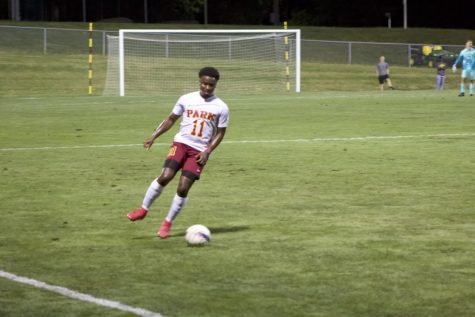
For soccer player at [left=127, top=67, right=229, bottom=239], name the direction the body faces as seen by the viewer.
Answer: toward the camera

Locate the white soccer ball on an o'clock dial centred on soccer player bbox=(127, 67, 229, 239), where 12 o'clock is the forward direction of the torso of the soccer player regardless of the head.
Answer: The white soccer ball is roughly at 12 o'clock from the soccer player.
